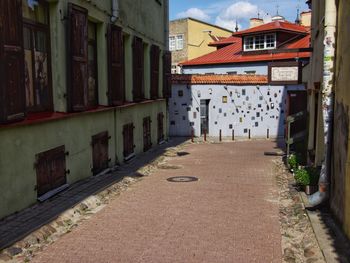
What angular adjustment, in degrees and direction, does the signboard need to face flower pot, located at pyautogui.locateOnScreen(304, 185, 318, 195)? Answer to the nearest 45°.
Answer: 0° — it already faces it

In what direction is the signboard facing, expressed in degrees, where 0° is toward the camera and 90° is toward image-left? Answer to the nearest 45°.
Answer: approximately 0°

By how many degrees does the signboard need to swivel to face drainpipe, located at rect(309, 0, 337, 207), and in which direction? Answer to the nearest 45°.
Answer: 0° — it already faces it

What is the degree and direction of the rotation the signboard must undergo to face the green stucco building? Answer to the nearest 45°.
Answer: approximately 45° to its right

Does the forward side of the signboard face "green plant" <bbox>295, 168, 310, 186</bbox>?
yes

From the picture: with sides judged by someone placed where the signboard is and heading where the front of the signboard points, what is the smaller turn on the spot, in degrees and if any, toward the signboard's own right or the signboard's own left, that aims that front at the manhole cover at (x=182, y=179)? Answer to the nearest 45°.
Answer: approximately 45° to the signboard's own right

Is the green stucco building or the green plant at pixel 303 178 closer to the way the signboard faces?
the green plant
